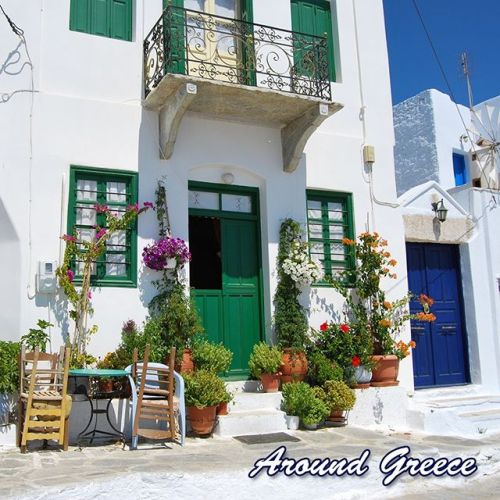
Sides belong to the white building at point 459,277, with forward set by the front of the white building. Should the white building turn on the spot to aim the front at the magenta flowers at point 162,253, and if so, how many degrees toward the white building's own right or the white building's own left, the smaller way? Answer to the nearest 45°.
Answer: approximately 45° to the white building's own right

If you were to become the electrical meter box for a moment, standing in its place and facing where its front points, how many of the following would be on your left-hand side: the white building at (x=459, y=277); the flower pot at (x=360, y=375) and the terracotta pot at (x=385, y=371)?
3

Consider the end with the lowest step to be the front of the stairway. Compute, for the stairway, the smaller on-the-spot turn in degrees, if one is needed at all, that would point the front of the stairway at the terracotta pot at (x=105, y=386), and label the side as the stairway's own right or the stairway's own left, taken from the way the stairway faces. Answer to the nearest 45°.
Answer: approximately 90° to the stairway's own right

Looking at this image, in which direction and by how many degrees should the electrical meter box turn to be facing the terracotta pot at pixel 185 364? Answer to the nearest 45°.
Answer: approximately 90° to its left

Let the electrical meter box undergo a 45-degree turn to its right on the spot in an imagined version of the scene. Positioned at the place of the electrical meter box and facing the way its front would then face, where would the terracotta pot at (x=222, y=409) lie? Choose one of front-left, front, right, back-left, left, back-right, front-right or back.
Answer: back-left

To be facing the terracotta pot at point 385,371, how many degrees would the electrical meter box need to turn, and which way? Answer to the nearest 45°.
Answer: approximately 90° to its left

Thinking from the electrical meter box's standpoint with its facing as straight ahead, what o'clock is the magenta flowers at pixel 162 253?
The magenta flowers is roughly at 9 o'clock from the electrical meter box.

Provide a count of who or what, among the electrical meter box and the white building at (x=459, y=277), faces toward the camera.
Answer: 2

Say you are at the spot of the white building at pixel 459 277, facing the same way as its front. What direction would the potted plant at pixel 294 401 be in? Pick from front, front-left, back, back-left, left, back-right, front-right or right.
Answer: front-right

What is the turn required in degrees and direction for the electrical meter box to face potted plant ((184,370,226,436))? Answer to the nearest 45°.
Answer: approximately 90° to its left

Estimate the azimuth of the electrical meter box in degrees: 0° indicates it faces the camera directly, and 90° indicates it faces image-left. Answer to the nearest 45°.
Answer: approximately 0°
